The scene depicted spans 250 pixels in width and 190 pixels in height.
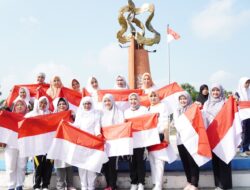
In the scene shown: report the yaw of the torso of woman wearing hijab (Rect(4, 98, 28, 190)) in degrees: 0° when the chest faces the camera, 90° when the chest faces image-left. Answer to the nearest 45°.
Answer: approximately 0°

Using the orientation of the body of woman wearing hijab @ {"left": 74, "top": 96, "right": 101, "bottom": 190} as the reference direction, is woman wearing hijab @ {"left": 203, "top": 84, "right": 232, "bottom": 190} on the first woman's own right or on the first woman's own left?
on the first woman's own left

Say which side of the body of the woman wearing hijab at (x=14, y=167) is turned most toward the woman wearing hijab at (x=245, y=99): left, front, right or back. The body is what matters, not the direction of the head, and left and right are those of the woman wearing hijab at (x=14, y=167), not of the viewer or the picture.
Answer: left

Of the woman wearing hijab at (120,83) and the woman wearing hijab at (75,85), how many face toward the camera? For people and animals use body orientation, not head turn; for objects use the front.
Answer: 2

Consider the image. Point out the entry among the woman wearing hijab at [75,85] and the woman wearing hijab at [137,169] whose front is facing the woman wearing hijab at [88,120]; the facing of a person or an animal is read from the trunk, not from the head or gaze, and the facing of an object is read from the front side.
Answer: the woman wearing hijab at [75,85]

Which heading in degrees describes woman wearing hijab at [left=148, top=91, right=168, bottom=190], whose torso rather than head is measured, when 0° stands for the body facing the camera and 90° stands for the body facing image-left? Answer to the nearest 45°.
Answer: approximately 45°

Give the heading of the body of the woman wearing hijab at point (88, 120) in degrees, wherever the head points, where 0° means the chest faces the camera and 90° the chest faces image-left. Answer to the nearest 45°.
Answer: approximately 0°
